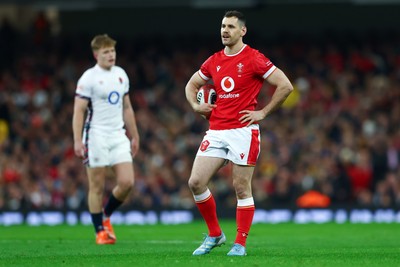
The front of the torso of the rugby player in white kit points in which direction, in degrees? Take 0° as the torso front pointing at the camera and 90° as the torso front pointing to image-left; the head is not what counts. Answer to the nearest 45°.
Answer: approximately 315°

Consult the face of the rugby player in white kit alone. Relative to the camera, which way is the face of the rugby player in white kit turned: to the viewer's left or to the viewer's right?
to the viewer's right
